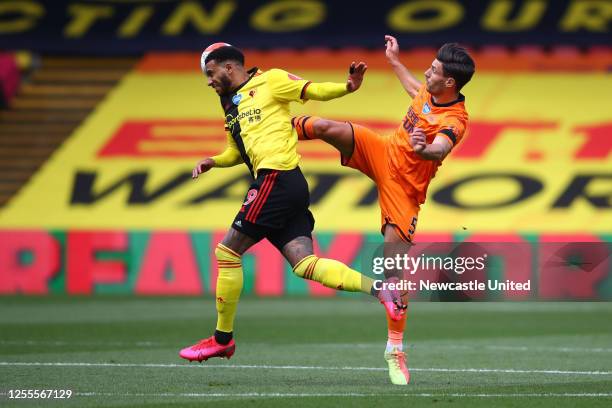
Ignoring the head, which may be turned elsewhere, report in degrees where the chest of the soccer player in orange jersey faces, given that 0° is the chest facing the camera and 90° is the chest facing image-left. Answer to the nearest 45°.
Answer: approximately 45°

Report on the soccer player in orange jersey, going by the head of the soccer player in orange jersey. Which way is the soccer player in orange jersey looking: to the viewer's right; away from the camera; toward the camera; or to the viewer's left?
to the viewer's left

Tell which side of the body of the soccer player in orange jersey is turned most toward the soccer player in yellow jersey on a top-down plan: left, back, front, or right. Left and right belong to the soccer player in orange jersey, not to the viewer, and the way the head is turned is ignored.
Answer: front
